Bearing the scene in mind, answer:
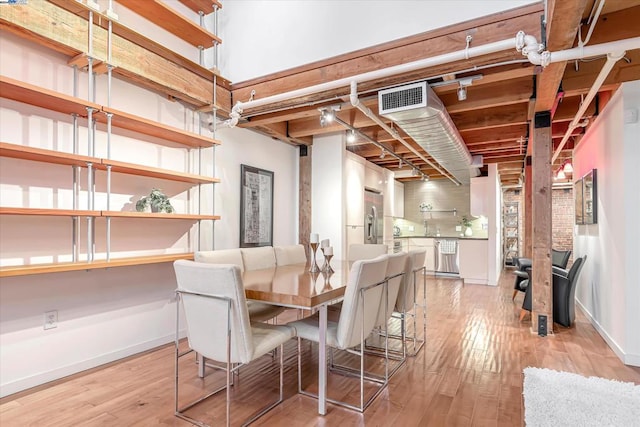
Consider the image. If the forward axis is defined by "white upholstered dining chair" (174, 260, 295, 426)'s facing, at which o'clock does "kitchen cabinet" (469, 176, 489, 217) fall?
The kitchen cabinet is roughly at 12 o'clock from the white upholstered dining chair.

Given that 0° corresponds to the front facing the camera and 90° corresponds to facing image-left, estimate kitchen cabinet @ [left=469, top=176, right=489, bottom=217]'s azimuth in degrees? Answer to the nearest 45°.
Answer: approximately 0°

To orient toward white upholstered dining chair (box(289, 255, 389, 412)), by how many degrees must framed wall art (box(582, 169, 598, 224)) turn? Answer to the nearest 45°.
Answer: approximately 90° to its left

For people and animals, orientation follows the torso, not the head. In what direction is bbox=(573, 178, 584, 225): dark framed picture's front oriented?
to the viewer's left

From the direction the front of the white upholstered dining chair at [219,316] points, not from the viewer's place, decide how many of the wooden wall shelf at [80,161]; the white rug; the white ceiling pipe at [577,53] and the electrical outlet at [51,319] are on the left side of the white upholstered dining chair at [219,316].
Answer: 2

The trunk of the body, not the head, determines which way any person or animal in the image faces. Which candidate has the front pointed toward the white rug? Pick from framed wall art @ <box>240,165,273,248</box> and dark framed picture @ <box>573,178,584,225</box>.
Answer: the framed wall art

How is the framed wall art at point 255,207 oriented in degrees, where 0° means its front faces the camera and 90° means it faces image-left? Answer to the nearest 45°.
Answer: approximately 315°
